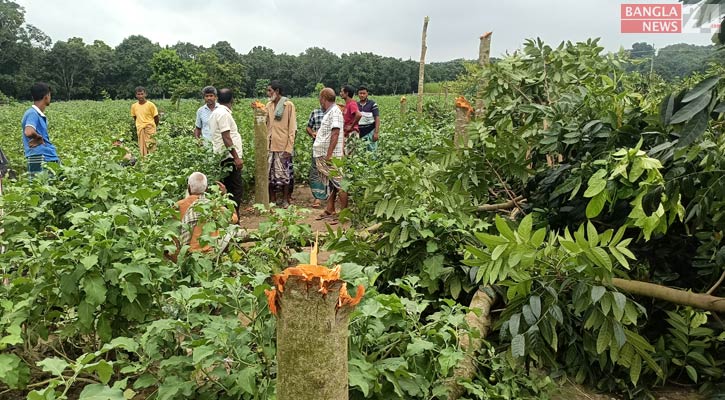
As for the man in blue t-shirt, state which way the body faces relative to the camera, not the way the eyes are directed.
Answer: to the viewer's right

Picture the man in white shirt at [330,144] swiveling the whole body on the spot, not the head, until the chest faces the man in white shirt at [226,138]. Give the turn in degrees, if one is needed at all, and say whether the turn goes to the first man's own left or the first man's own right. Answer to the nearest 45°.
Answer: approximately 45° to the first man's own left

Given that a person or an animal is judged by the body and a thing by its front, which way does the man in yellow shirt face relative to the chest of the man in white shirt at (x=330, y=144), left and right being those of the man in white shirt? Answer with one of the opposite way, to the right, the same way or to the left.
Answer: to the left

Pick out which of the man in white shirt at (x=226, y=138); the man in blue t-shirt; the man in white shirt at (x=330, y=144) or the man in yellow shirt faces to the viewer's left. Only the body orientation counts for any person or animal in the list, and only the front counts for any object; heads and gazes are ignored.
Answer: the man in white shirt at (x=330, y=144)

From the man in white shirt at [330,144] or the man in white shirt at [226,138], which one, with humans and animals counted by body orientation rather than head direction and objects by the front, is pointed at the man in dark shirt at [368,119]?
the man in white shirt at [226,138]

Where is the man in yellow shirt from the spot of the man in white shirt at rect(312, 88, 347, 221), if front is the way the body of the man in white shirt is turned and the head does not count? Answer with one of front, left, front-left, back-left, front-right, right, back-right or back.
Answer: front-right

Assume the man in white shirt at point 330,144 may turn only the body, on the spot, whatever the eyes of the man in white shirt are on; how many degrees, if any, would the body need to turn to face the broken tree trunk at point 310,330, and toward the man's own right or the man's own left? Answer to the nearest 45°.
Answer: approximately 90° to the man's own left

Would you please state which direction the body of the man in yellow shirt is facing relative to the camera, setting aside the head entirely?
toward the camera

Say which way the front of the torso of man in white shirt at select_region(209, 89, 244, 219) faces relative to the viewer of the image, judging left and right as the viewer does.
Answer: facing away from the viewer and to the right of the viewer

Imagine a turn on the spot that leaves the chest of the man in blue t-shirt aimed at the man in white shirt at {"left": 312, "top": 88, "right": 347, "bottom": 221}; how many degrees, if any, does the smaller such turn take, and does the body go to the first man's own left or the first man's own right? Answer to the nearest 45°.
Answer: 0° — they already face them

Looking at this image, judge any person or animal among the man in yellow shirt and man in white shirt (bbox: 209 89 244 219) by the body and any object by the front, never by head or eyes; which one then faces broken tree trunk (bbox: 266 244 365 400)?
the man in yellow shirt

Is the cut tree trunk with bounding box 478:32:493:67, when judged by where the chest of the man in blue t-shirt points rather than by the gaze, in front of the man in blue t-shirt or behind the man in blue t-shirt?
in front

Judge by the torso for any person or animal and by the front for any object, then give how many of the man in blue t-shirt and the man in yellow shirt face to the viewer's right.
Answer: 1

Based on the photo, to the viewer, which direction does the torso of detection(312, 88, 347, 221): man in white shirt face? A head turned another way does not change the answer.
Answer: to the viewer's left
